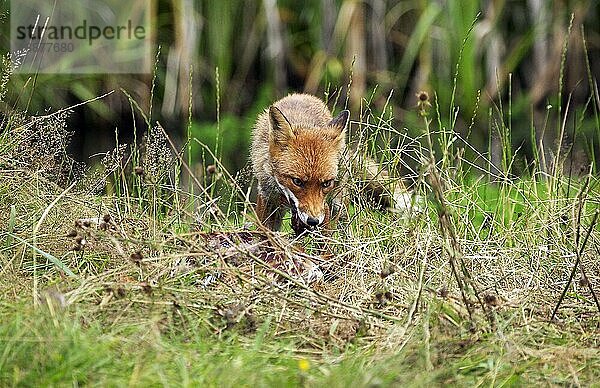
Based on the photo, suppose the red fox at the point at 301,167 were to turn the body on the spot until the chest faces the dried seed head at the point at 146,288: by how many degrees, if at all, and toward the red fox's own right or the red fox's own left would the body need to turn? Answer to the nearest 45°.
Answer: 0° — it already faces it

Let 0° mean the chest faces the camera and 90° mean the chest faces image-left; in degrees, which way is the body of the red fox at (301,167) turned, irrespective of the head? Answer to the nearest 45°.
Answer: approximately 0°

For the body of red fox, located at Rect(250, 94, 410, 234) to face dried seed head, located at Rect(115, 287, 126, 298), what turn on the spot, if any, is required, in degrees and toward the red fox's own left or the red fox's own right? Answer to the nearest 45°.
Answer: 0° — it already faces it

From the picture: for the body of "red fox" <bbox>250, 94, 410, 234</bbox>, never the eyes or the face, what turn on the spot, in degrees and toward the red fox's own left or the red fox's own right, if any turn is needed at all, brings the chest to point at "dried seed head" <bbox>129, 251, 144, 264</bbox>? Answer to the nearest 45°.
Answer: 0° — it already faces it
